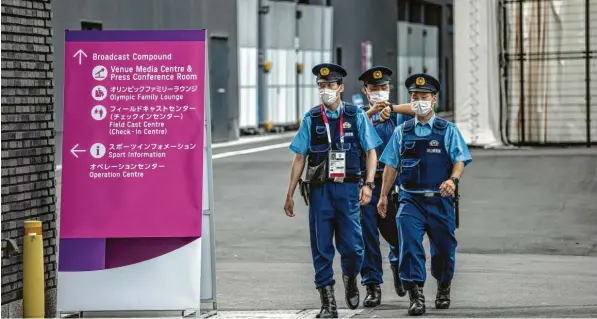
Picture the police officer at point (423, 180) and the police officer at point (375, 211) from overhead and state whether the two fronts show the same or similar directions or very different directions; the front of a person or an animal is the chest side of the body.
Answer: same or similar directions

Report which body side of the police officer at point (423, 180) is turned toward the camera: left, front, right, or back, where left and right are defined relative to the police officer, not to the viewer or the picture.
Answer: front

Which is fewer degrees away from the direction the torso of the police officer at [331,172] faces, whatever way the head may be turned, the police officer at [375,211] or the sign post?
the sign post

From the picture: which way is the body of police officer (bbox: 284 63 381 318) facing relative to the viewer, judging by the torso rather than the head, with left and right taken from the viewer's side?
facing the viewer

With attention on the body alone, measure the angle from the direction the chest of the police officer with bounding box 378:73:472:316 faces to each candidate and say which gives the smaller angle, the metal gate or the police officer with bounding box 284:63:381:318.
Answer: the police officer

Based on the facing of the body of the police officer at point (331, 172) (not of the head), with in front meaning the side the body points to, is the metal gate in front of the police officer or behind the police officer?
behind

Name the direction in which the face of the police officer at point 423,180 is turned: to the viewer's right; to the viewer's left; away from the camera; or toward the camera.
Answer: toward the camera

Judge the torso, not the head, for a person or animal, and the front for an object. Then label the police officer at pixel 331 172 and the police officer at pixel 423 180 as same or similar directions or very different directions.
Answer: same or similar directions

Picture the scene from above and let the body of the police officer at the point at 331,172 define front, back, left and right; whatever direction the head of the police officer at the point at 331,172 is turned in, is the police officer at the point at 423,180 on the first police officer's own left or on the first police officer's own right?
on the first police officer's own left

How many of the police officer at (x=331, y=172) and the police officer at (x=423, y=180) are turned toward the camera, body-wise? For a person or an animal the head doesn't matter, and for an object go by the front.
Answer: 2

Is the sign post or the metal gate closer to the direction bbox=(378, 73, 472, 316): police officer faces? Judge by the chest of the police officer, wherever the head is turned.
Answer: the sign post

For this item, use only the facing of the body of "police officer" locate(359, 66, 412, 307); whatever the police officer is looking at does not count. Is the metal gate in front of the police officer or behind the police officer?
behind

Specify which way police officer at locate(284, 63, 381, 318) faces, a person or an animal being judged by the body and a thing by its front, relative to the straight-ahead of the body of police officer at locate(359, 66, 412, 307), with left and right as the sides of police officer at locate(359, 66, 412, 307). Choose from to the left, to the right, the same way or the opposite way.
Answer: the same way
